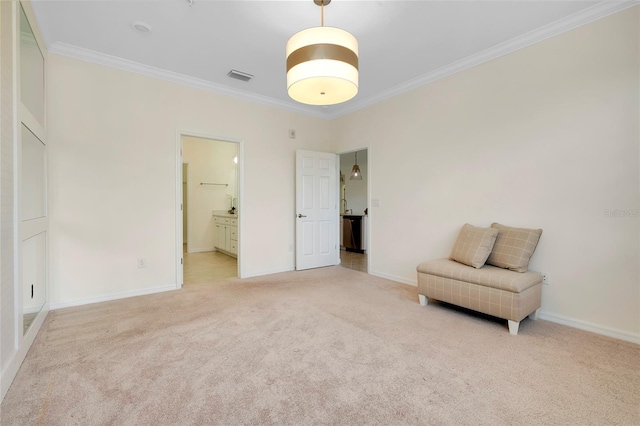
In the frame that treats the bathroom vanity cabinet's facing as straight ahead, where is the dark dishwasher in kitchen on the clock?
The dark dishwasher in kitchen is roughly at 8 o'clock from the bathroom vanity cabinet.

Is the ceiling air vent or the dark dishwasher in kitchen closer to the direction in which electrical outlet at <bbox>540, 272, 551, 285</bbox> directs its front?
the ceiling air vent

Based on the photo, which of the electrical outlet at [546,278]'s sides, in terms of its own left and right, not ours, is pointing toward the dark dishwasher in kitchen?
right

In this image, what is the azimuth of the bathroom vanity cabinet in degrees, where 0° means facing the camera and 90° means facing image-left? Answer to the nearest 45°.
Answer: approximately 45°

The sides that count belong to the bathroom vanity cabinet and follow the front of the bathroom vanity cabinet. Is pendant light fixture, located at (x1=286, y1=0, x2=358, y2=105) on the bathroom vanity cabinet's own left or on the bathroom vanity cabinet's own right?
on the bathroom vanity cabinet's own left

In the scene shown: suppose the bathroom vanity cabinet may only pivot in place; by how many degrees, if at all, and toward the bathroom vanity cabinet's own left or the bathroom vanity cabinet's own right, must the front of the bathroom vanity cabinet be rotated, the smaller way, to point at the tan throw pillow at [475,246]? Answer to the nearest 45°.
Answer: approximately 90° to the bathroom vanity cabinet's own left

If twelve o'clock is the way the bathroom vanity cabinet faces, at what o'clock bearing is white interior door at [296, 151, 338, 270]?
The white interior door is roughly at 9 o'clock from the bathroom vanity cabinet.

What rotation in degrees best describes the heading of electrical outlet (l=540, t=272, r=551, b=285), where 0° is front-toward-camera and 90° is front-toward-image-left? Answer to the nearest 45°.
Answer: approximately 45°
